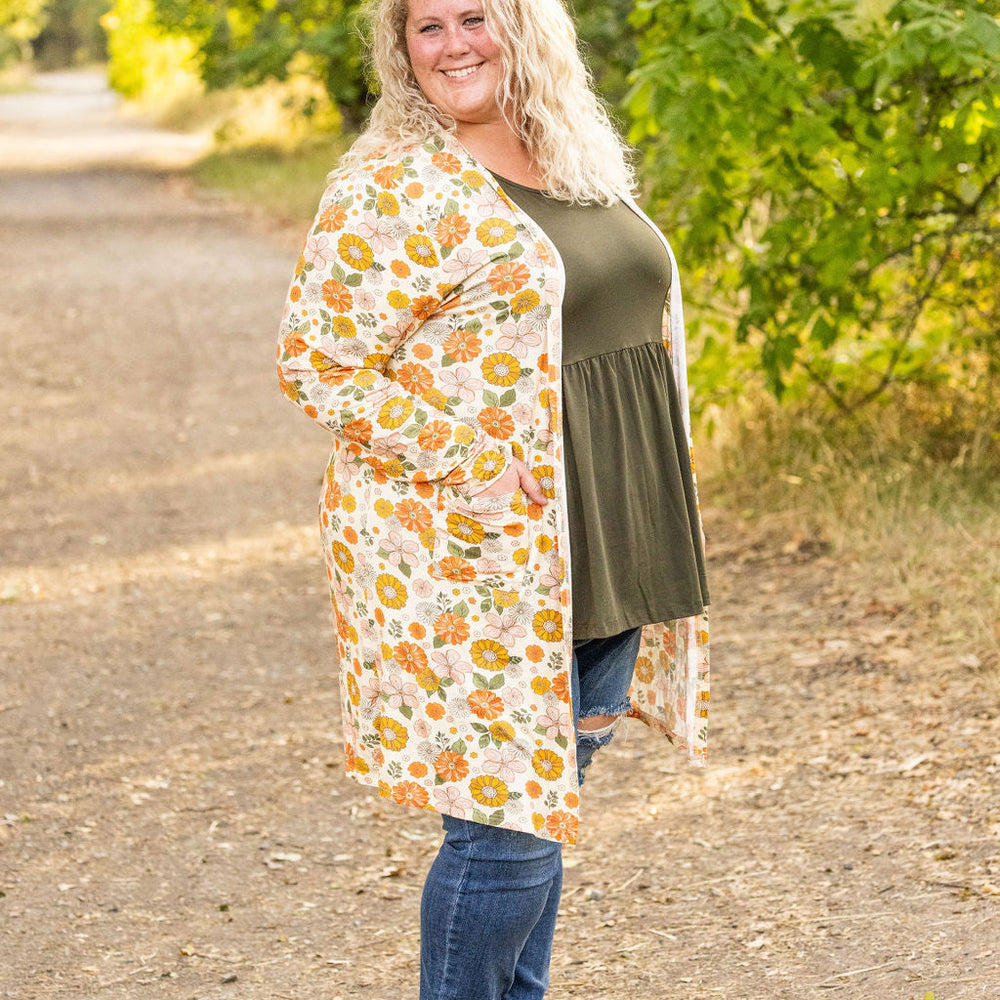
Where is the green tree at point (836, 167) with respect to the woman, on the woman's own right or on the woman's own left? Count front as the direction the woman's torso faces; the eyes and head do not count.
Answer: on the woman's own left

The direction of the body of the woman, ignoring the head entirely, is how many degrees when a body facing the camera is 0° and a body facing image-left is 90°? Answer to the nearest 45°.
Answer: approximately 315°
